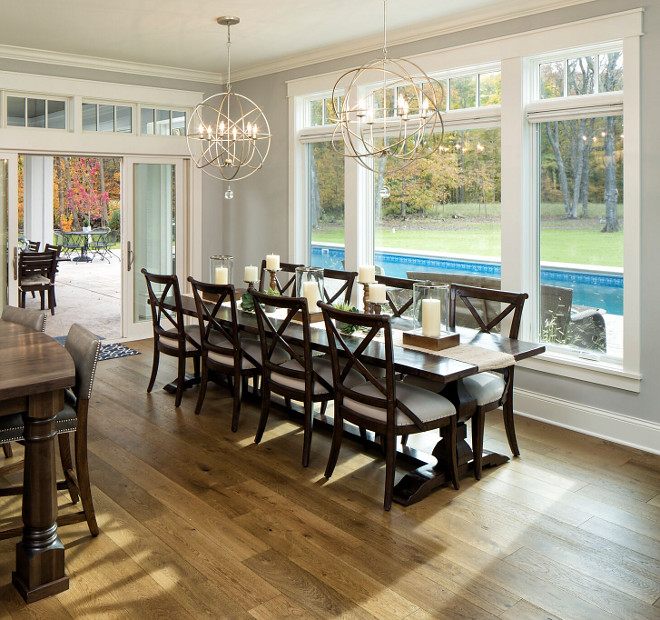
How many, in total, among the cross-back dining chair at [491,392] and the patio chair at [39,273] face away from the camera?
1

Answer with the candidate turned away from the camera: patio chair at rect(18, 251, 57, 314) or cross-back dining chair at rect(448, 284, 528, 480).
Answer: the patio chair

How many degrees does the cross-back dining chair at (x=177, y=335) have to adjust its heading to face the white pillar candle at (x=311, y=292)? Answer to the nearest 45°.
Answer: approximately 90° to its right

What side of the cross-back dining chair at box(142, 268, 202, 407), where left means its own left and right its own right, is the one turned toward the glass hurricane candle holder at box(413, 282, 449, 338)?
right

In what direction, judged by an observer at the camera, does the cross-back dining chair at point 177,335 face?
facing away from the viewer and to the right of the viewer

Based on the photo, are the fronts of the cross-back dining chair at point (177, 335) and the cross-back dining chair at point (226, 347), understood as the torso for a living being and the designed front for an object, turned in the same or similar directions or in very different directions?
same or similar directions

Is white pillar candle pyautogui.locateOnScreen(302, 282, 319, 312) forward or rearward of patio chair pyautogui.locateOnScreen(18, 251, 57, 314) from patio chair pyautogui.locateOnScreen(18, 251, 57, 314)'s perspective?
rearward

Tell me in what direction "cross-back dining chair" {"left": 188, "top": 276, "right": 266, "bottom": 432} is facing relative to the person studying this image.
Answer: facing away from the viewer and to the right of the viewer

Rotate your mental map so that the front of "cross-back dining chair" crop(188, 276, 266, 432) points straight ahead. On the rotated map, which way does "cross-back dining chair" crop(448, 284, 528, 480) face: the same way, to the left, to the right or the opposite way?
the opposite way

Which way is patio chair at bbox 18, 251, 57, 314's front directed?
away from the camera
